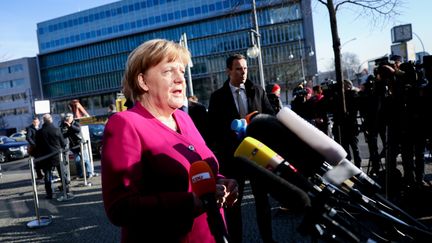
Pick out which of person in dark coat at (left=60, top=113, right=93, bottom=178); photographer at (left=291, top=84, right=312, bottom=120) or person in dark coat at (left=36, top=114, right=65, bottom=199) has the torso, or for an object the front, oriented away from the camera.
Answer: person in dark coat at (left=36, top=114, right=65, bottom=199)

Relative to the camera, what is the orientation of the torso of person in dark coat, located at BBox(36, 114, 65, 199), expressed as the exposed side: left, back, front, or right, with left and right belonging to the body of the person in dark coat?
back

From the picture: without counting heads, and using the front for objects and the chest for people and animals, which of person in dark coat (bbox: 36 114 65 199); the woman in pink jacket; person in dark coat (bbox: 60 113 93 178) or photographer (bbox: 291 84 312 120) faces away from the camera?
person in dark coat (bbox: 36 114 65 199)

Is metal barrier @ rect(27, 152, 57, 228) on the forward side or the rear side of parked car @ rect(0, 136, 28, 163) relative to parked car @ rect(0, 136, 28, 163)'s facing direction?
on the forward side

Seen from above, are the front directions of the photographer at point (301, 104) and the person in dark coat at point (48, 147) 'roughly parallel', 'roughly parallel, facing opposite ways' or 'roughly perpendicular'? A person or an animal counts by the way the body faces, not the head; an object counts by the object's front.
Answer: roughly parallel, facing opposite ways

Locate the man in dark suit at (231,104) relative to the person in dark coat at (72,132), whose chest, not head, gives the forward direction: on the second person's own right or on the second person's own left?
on the second person's own left

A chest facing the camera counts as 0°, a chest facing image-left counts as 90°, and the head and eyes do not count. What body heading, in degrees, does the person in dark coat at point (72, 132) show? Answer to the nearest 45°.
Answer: approximately 45°

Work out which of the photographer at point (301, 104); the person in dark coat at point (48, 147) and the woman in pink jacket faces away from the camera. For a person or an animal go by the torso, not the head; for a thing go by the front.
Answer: the person in dark coat
